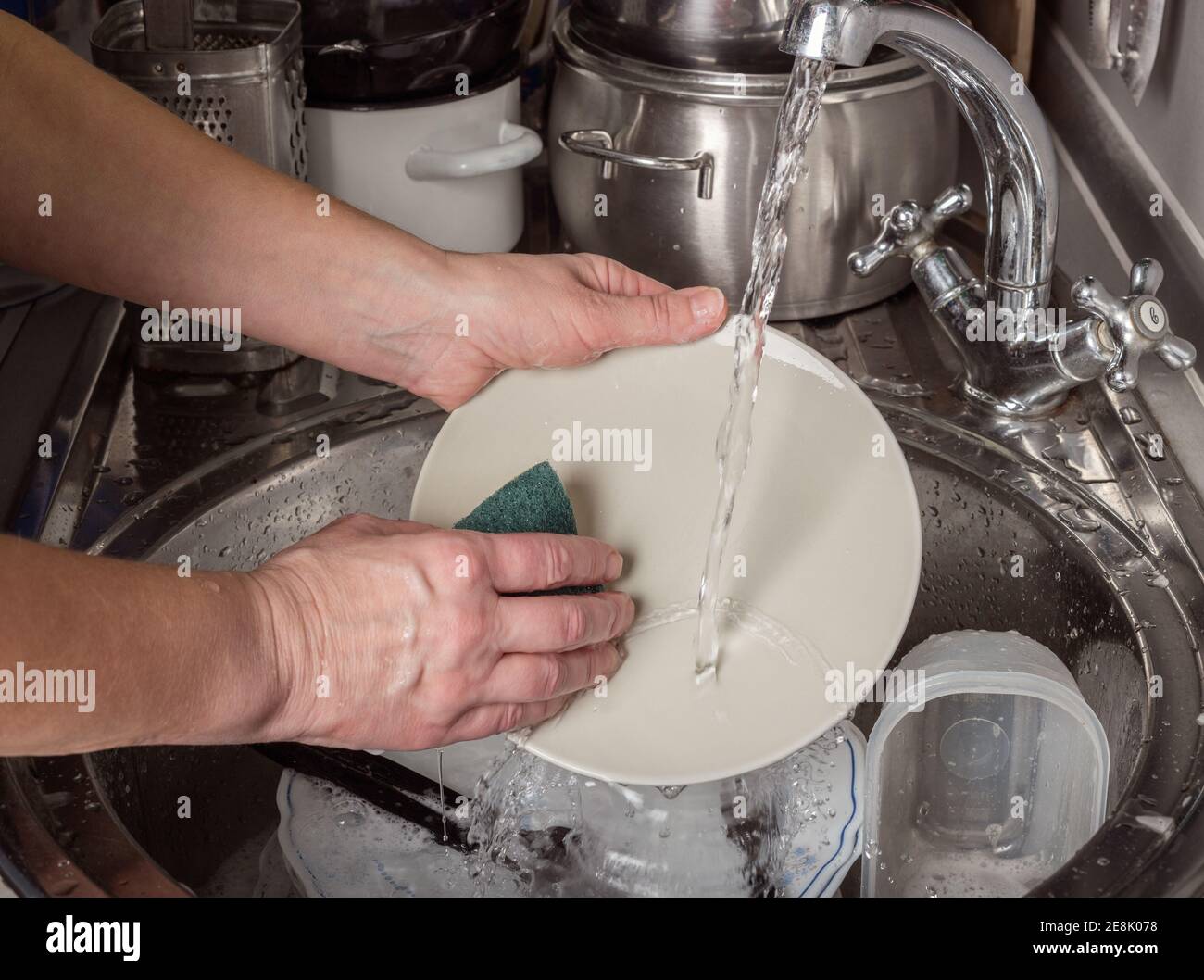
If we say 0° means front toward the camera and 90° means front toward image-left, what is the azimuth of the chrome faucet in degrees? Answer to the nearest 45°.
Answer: approximately 45°

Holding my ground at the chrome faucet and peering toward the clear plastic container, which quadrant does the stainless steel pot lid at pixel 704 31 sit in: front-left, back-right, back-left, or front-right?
back-right
